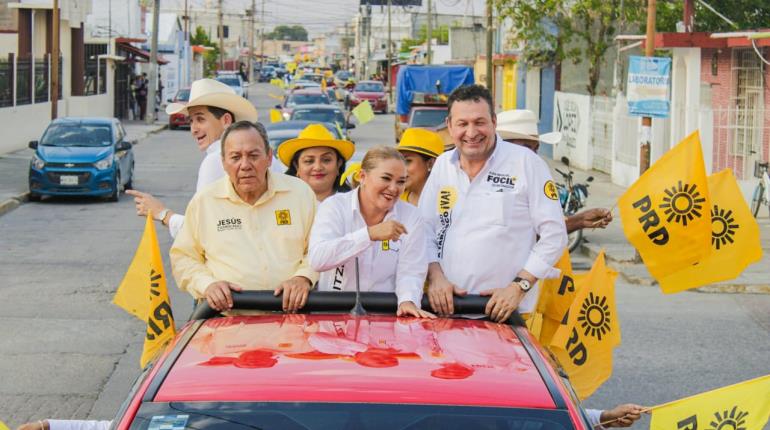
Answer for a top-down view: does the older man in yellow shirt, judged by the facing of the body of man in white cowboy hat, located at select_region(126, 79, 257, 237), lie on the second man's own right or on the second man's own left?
on the second man's own left

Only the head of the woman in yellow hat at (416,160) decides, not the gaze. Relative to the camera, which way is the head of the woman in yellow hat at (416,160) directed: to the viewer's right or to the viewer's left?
to the viewer's left

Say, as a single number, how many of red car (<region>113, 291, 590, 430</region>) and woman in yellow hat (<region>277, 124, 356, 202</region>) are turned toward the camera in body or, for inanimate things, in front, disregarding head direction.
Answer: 2

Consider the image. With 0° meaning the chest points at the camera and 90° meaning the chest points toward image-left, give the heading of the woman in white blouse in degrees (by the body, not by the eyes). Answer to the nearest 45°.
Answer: approximately 315°

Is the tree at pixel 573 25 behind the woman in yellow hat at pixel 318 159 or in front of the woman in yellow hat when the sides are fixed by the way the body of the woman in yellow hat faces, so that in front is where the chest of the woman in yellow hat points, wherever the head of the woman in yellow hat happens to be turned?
behind

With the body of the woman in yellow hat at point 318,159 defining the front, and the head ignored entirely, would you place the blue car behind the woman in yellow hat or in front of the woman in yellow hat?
behind

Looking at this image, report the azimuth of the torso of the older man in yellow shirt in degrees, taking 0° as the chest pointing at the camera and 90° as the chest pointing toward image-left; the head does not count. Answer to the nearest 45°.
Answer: approximately 0°
